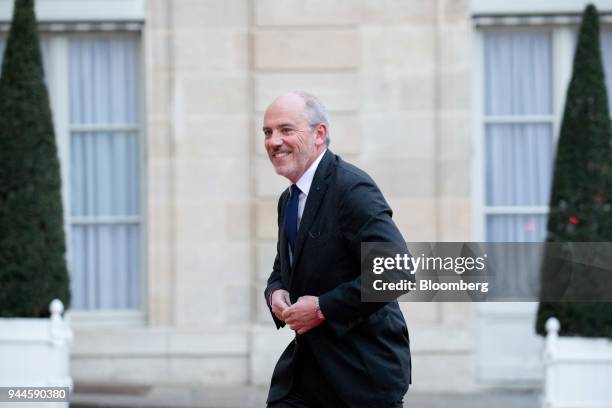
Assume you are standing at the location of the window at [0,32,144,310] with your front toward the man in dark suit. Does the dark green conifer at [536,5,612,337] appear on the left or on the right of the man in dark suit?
left

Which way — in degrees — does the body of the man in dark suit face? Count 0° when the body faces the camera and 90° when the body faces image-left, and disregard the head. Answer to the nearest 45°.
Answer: approximately 45°

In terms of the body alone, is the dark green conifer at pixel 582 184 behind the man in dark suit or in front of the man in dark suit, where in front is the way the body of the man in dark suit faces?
behind

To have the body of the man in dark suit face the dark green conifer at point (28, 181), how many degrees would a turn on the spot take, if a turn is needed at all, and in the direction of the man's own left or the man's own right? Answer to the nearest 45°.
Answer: approximately 90° to the man's own right

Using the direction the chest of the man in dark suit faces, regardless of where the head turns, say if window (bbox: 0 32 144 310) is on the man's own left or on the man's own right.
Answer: on the man's own right

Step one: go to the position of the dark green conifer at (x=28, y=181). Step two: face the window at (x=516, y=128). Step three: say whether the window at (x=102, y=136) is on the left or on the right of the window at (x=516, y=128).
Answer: left

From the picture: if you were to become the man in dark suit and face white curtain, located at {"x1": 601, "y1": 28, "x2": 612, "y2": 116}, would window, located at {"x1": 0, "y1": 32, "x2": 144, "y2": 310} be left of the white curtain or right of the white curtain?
left

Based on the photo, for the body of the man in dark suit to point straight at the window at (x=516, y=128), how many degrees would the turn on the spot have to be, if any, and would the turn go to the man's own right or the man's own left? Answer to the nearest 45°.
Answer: approximately 135° to the man's own right
